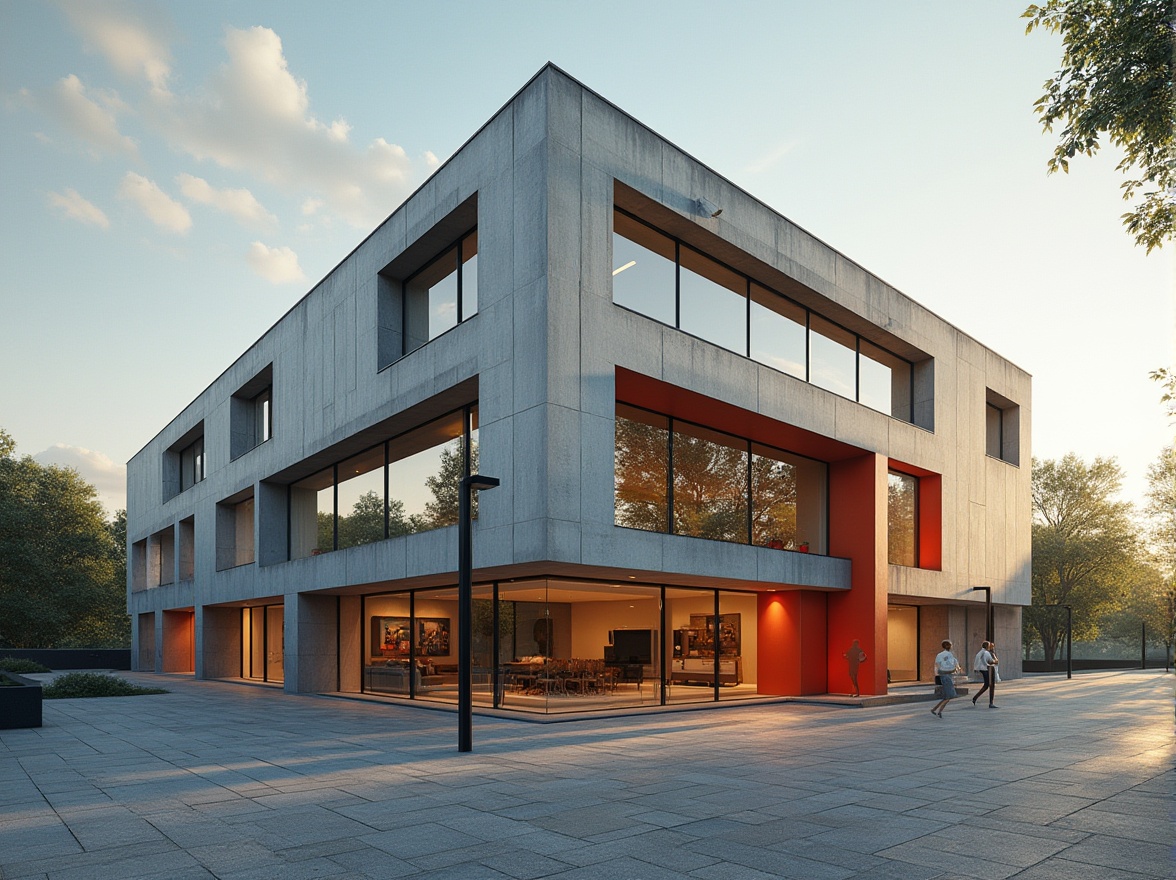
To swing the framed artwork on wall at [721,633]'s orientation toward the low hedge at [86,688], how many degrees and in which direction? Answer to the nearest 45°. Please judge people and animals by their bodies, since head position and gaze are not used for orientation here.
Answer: approximately 90° to its right

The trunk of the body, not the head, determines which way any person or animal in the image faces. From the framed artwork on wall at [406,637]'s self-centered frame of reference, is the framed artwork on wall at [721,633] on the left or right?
on its left

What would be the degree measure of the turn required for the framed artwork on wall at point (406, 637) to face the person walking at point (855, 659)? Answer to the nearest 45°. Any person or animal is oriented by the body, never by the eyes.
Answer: approximately 90° to its left

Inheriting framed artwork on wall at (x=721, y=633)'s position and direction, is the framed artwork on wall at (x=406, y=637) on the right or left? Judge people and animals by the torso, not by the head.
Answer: on its right

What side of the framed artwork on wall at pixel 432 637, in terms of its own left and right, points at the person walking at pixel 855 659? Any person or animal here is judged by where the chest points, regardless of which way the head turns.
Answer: left

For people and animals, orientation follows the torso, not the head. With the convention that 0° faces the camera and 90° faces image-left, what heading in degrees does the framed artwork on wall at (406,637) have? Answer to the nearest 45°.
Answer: approximately 0°
